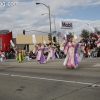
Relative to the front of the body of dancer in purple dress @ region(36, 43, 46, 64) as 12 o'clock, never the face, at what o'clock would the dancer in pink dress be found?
The dancer in pink dress is roughly at 10 o'clock from the dancer in purple dress.

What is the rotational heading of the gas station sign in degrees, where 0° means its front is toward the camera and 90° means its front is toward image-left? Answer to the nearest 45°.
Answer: approximately 0°

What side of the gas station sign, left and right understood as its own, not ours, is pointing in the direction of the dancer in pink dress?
front

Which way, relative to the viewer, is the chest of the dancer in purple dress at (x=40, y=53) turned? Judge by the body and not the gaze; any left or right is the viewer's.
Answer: facing the viewer and to the left of the viewer

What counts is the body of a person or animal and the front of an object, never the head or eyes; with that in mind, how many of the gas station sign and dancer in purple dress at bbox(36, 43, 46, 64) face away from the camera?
0

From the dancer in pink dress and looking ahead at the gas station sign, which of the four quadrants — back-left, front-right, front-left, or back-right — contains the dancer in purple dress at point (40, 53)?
front-left

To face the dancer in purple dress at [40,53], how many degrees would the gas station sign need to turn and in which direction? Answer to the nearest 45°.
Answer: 0° — it already faces them

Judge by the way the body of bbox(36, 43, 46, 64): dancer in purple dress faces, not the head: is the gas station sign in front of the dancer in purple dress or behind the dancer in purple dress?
behind
